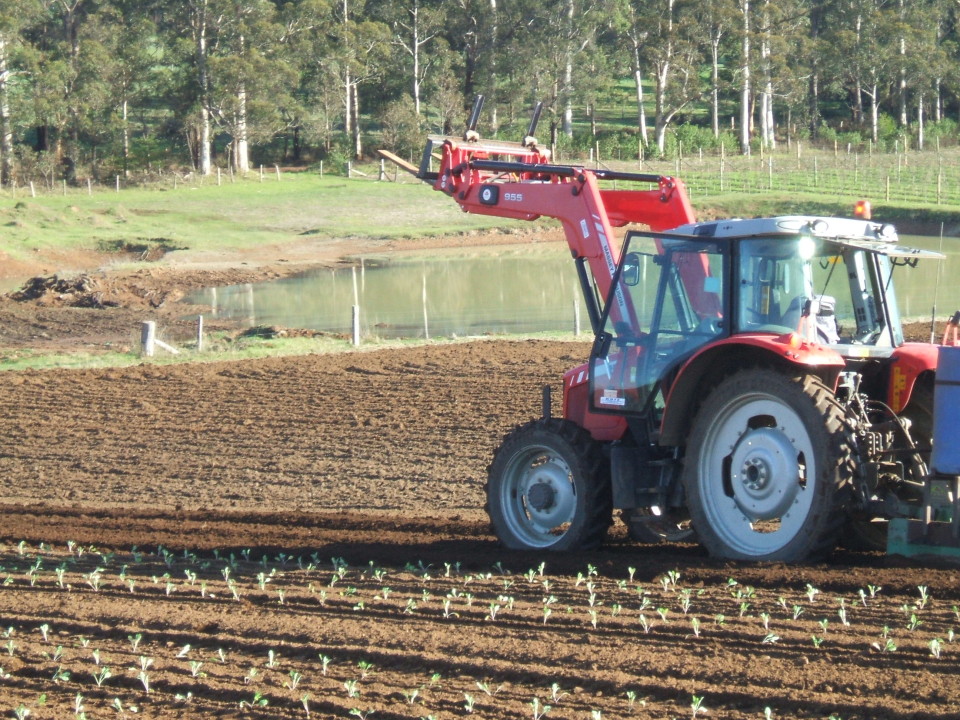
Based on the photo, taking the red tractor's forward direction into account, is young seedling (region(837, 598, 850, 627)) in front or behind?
behind

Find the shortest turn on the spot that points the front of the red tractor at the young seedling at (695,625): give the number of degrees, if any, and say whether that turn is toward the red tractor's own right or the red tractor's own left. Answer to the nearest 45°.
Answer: approximately 135° to the red tractor's own left

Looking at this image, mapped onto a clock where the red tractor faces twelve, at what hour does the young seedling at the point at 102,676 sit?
The young seedling is roughly at 9 o'clock from the red tractor.

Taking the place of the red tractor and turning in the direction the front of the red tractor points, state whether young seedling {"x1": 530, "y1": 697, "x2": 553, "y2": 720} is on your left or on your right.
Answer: on your left

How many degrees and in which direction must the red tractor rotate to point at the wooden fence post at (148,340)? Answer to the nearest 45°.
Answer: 0° — it already faces it

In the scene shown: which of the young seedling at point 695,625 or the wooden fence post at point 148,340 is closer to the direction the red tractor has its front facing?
the wooden fence post

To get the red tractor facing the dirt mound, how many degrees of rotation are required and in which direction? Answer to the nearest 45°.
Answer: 0° — it already faces it

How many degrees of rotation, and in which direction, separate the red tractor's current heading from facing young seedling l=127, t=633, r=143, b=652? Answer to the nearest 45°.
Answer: approximately 90° to its left

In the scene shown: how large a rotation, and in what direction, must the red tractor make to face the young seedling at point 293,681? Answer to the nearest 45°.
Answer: approximately 90° to its left

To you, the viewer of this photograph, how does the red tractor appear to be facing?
facing away from the viewer and to the left of the viewer
